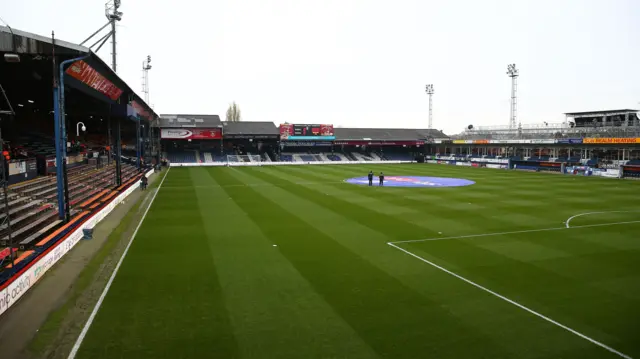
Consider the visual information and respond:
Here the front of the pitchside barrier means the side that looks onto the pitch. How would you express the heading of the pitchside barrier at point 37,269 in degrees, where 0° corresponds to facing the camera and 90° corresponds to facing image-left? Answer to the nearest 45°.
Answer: approximately 270°

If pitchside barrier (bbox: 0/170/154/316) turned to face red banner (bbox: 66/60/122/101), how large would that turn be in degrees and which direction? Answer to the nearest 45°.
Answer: approximately 90° to its left
